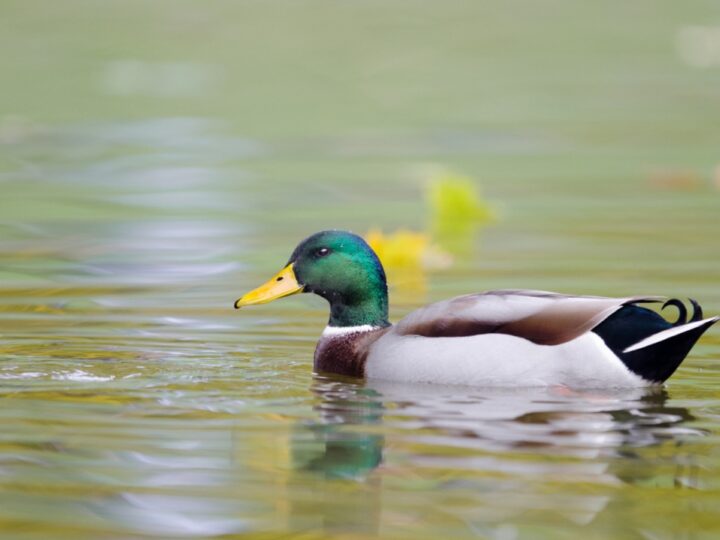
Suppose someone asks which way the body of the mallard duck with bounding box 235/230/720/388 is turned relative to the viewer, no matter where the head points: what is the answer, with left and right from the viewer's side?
facing to the left of the viewer
